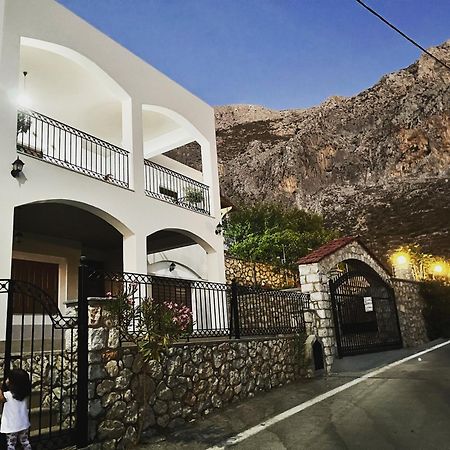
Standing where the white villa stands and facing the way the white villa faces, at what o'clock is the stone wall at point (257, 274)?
The stone wall is roughly at 9 o'clock from the white villa.

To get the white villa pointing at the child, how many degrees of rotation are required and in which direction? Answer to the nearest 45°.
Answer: approximately 45° to its right

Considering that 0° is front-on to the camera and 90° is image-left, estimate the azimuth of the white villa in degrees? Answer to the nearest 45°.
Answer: approximately 315°

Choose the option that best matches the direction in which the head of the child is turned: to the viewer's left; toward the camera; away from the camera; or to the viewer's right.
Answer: away from the camera

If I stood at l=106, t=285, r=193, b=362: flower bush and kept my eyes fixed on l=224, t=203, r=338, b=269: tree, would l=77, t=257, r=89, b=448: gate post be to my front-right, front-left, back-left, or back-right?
back-left
